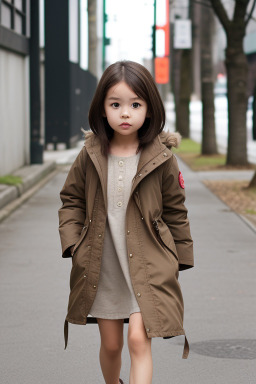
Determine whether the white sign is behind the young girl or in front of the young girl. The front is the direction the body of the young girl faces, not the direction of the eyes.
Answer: behind

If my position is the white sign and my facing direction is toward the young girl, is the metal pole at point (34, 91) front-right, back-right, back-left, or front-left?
front-right

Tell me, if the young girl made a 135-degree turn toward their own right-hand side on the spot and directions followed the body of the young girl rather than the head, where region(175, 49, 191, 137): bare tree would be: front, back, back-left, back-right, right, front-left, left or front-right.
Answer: front-right

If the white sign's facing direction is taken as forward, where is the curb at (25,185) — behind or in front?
in front

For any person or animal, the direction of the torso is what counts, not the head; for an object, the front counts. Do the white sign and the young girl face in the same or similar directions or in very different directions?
same or similar directions

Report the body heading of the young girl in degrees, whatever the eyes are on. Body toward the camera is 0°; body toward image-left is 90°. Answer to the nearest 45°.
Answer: approximately 0°

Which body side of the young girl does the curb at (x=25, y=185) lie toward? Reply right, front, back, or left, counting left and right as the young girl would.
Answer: back

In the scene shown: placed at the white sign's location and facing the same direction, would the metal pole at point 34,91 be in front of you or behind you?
in front

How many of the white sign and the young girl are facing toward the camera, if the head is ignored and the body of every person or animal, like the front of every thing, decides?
2

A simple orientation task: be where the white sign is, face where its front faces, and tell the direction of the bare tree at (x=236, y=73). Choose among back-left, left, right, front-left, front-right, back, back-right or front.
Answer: front

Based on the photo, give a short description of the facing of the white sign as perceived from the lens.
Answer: facing the viewer
